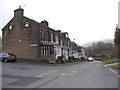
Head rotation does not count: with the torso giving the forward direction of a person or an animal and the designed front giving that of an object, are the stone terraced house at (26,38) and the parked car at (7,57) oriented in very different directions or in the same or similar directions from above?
very different directions

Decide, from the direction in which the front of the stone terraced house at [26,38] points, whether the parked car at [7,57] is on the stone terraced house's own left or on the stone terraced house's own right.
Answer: on the stone terraced house's own right

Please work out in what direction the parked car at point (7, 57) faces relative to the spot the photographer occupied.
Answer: facing away from the viewer and to the left of the viewer

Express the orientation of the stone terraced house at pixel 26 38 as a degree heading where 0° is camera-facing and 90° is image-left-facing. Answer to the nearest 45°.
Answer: approximately 315°
